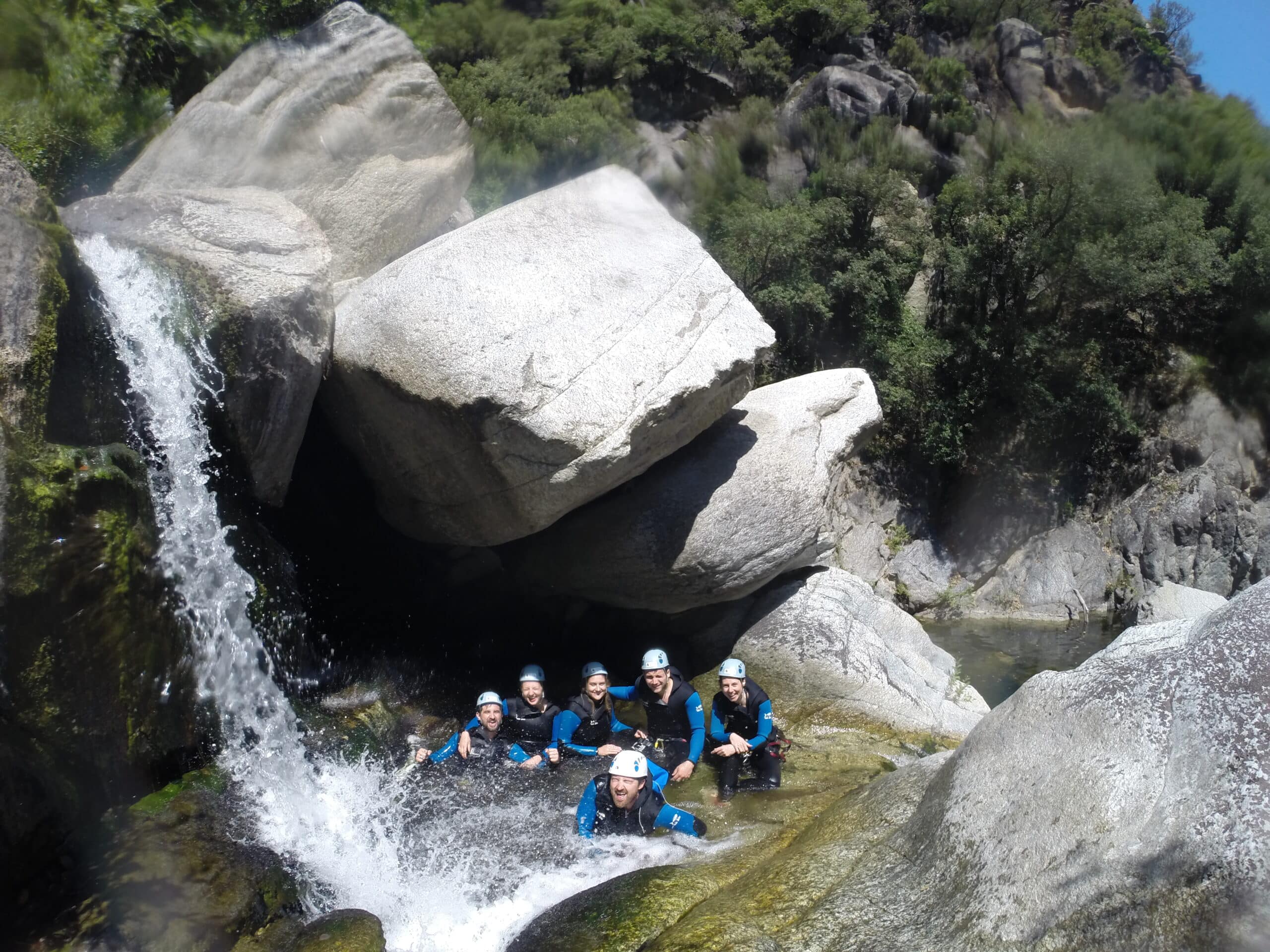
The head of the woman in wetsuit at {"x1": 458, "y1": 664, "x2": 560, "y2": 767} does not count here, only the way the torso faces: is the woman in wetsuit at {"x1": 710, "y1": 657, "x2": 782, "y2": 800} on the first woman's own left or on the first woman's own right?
on the first woman's own left

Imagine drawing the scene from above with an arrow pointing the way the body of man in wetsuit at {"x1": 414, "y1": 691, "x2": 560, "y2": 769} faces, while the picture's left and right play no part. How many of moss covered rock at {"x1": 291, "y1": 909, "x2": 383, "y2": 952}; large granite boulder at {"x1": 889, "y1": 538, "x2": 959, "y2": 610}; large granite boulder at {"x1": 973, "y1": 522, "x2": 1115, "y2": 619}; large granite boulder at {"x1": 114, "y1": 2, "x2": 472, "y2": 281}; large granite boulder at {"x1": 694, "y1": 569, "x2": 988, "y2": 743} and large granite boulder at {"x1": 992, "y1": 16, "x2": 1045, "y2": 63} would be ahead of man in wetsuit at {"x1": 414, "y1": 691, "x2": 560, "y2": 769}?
1

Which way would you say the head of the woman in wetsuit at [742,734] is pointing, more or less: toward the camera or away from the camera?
toward the camera

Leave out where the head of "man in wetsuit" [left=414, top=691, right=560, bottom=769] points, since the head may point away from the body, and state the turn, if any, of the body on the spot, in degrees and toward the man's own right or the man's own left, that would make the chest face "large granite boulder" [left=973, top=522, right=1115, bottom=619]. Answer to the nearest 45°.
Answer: approximately 135° to the man's own left

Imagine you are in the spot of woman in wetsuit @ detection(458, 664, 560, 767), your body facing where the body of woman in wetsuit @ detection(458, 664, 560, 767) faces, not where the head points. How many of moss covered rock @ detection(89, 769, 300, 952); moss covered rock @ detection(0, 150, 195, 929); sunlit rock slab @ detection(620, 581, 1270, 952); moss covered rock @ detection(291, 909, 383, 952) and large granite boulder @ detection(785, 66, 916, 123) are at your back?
1

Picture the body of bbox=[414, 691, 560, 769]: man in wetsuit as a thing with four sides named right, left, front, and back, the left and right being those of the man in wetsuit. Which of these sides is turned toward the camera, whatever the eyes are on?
front

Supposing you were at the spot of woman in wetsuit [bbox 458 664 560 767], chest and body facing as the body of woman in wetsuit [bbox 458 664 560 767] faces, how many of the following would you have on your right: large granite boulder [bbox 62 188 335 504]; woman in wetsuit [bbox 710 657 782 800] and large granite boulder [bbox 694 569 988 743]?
1

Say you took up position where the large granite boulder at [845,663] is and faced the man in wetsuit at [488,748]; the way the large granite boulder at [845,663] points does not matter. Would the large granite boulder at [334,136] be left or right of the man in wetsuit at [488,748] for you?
right

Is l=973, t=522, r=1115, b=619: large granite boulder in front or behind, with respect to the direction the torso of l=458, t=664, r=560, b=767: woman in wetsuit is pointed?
behind

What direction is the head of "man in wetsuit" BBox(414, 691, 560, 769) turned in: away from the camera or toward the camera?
toward the camera

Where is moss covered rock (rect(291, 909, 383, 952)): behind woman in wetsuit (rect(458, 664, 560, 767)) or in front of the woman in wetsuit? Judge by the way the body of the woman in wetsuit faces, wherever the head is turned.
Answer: in front

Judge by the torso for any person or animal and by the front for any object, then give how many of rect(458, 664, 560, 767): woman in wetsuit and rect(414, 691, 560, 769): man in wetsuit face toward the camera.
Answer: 2

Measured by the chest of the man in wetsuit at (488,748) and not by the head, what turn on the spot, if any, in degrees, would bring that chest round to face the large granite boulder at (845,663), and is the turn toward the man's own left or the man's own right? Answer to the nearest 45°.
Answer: approximately 135° to the man's own left

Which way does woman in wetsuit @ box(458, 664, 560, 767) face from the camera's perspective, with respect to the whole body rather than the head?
toward the camera

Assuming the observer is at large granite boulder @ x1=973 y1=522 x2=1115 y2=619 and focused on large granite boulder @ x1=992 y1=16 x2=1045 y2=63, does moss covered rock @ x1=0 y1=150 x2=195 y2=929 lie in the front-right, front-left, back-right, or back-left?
back-left
